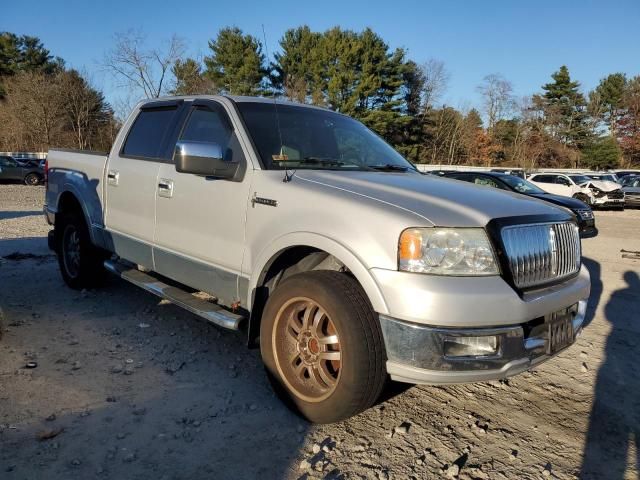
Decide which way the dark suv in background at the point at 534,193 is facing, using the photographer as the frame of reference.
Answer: facing the viewer and to the right of the viewer

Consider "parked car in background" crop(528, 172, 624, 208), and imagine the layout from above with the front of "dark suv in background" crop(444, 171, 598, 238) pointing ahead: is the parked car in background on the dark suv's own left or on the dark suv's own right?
on the dark suv's own left

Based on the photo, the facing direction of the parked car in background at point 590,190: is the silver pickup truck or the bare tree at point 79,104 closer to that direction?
the silver pickup truck

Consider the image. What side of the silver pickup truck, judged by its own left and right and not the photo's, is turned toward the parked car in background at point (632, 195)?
left

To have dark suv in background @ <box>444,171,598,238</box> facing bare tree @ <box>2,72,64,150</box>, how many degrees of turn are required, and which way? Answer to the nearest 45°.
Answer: approximately 180°

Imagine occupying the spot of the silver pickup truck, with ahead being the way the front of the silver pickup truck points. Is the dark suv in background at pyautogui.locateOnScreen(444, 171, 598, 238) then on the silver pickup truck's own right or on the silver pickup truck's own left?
on the silver pickup truck's own left

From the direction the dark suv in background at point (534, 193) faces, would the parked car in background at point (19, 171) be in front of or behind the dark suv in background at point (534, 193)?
behind

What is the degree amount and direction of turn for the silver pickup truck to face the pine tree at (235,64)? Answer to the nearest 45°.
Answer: approximately 135° to its left
